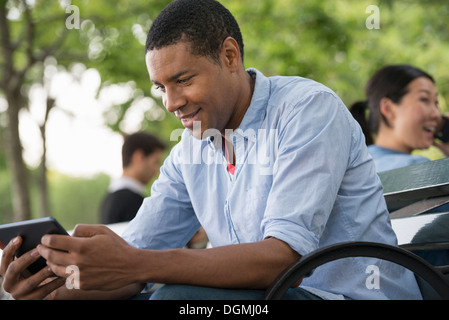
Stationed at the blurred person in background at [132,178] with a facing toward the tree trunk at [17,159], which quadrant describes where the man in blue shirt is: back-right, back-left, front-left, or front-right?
back-left

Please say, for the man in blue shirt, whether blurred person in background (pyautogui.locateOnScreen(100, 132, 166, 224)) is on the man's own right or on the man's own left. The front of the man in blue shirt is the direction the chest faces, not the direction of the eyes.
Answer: on the man's own right

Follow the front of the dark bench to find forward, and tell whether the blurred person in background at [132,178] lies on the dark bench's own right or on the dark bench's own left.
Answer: on the dark bench's own right

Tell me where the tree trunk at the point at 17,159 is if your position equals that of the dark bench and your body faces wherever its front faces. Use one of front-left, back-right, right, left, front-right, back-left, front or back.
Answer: right

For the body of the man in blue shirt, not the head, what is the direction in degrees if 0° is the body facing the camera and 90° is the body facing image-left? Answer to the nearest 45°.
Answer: approximately 45°

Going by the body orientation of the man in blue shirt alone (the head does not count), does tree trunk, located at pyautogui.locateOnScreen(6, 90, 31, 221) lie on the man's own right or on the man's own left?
on the man's own right
